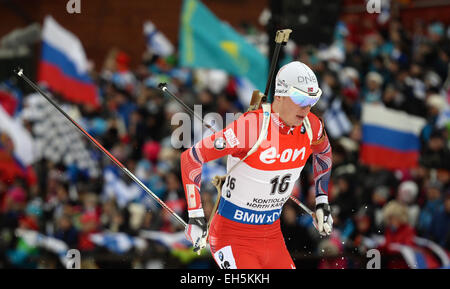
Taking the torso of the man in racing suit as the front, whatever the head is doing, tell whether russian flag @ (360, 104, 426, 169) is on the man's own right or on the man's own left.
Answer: on the man's own left

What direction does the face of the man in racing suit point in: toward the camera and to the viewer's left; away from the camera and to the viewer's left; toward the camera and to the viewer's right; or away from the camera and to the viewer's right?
toward the camera and to the viewer's right

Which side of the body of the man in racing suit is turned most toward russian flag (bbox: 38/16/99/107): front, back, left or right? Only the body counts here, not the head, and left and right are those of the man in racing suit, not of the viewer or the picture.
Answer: back

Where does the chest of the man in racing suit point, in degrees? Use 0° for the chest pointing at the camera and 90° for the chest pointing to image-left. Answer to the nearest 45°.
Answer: approximately 315°

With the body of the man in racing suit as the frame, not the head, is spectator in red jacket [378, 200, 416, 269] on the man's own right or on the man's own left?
on the man's own left
